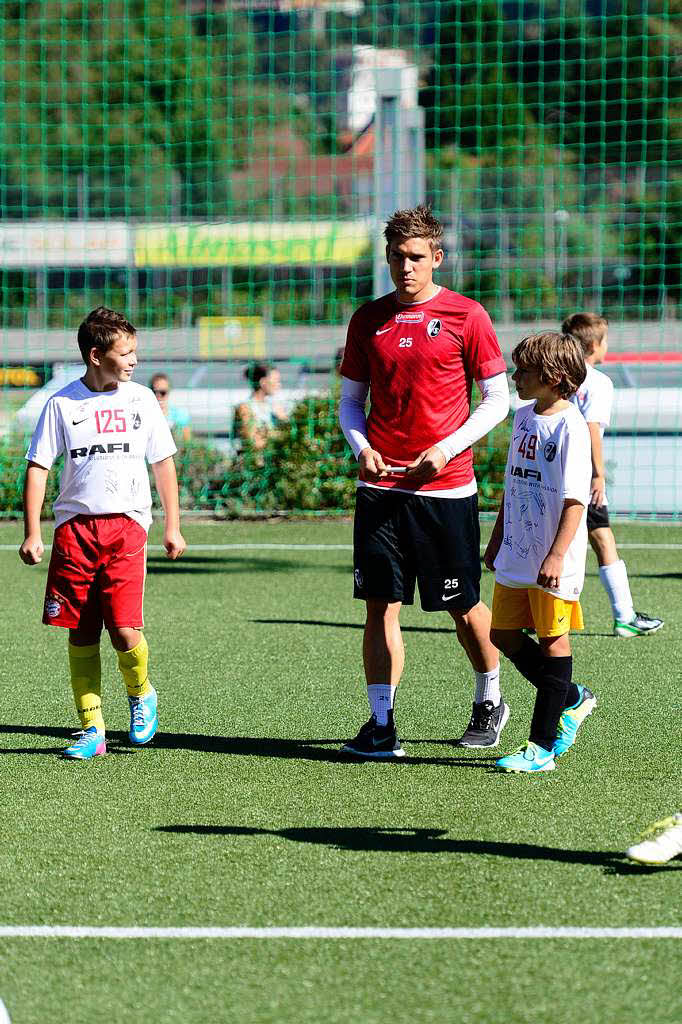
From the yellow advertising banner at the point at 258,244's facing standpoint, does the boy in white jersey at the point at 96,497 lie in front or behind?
in front

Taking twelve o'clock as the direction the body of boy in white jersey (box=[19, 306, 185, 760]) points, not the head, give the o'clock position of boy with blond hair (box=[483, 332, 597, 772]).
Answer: The boy with blond hair is roughly at 10 o'clock from the boy in white jersey.

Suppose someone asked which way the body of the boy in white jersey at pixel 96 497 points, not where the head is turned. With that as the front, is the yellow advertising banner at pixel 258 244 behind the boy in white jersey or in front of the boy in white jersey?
behind

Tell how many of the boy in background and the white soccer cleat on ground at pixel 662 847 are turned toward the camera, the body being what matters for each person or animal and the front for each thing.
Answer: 0

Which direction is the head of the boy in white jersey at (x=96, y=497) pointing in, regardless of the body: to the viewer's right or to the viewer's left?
to the viewer's right

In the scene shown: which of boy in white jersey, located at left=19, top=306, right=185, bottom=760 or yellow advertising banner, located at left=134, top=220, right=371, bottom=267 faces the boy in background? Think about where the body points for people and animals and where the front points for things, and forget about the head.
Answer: the yellow advertising banner

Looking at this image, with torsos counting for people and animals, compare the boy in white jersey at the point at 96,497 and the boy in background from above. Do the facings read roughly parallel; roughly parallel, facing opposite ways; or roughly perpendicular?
roughly perpendicular

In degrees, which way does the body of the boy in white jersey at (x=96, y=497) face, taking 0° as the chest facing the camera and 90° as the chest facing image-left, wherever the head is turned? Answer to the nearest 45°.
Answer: approximately 0°

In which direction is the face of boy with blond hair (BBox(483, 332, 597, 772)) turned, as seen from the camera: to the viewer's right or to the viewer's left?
to the viewer's left

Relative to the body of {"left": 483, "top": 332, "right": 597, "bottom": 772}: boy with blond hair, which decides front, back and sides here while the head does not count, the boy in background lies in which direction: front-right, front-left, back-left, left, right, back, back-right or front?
back-right

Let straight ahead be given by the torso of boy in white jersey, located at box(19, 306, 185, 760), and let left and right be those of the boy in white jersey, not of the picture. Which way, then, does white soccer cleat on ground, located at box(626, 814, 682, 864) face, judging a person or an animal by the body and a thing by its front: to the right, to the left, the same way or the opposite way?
to the right

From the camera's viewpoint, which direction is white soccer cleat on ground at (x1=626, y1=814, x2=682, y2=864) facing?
to the viewer's left
